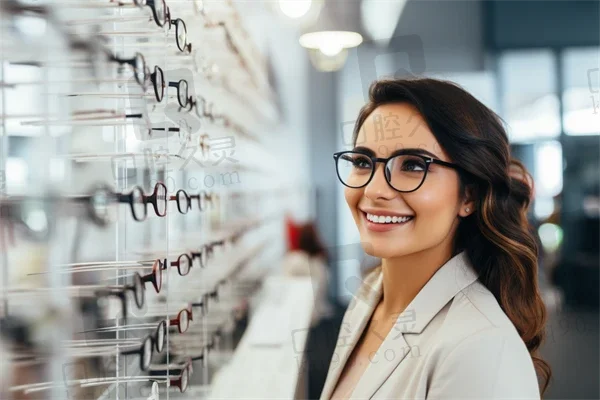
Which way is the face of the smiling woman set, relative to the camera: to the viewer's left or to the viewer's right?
to the viewer's left

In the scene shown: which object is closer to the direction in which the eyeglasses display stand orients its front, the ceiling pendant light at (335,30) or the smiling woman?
the smiling woman

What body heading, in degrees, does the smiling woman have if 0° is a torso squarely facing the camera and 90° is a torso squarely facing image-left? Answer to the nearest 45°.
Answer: approximately 45°

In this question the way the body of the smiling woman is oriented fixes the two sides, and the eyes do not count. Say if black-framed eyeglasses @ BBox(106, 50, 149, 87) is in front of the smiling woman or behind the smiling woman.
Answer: in front

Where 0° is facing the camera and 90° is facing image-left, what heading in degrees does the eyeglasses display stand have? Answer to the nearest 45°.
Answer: approximately 315°

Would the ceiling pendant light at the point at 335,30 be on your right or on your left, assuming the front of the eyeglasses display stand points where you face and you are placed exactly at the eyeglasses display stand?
on your left
